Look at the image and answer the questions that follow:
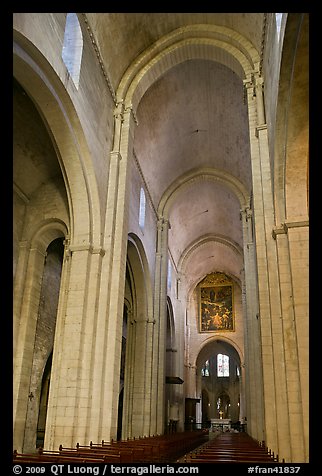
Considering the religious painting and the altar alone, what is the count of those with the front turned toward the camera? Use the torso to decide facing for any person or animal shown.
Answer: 2

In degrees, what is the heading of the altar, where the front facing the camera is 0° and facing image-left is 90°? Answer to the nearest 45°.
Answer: approximately 0°
